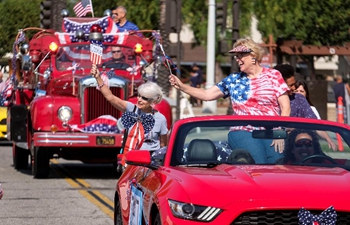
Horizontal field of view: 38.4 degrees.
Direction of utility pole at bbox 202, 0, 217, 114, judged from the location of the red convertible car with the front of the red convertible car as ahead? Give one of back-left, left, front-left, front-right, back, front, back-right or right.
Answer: back-left

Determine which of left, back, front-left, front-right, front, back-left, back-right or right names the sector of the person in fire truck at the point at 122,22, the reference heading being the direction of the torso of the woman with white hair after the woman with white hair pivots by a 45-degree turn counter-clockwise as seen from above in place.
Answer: back

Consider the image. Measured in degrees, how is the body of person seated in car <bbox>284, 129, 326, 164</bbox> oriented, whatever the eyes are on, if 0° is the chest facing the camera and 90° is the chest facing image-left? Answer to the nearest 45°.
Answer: approximately 0°

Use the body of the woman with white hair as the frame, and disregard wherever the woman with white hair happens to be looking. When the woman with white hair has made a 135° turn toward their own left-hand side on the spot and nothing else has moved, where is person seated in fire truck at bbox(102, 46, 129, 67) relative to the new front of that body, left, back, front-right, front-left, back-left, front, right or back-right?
left

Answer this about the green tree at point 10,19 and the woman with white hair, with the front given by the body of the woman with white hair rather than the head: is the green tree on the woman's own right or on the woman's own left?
on the woman's own right
